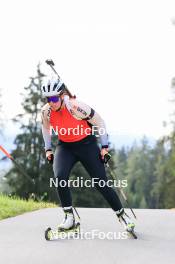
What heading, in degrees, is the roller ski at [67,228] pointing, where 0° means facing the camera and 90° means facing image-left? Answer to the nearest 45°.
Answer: approximately 45°

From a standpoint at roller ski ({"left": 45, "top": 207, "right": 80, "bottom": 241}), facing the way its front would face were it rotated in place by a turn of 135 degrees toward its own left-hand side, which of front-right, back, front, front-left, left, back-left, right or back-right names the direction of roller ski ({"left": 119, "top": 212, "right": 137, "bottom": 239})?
front

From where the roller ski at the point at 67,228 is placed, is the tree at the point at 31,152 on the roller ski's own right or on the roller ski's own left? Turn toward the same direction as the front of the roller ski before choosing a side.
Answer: on the roller ski's own right
